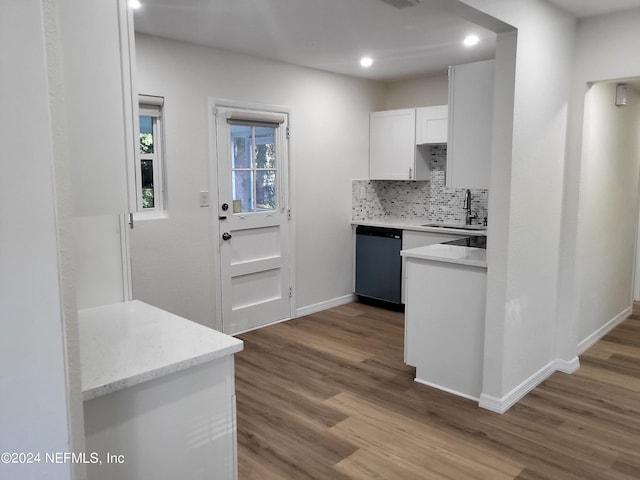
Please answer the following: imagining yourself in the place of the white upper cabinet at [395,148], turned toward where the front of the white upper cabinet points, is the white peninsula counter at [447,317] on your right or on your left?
on your left

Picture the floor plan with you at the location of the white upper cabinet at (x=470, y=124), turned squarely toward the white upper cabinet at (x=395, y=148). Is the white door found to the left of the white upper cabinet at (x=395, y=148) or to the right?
left

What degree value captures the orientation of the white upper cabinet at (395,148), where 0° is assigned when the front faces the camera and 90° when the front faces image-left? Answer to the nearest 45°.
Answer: approximately 45°

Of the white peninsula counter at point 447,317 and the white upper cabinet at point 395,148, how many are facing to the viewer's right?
0

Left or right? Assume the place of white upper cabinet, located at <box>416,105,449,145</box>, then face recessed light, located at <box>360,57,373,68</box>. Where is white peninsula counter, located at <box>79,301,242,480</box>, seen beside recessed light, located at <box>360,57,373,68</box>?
left

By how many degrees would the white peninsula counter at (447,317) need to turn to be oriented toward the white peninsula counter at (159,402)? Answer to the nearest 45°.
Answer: approximately 90° to its left
